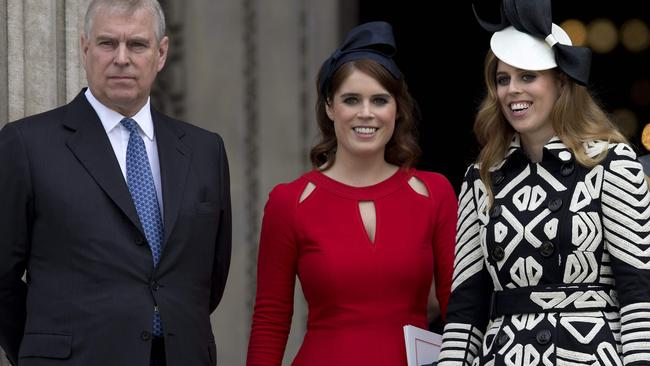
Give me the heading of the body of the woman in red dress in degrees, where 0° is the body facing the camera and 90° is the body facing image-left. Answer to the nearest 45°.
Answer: approximately 0°

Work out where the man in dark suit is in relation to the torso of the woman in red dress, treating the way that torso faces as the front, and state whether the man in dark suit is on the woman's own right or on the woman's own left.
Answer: on the woman's own right

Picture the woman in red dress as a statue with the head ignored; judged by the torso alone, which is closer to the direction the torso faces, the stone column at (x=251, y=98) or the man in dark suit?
the man in dark suit

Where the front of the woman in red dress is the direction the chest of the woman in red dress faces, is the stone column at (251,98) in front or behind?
behind

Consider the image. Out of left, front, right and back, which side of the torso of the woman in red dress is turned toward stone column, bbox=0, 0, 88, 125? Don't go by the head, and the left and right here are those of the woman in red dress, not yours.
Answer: right
